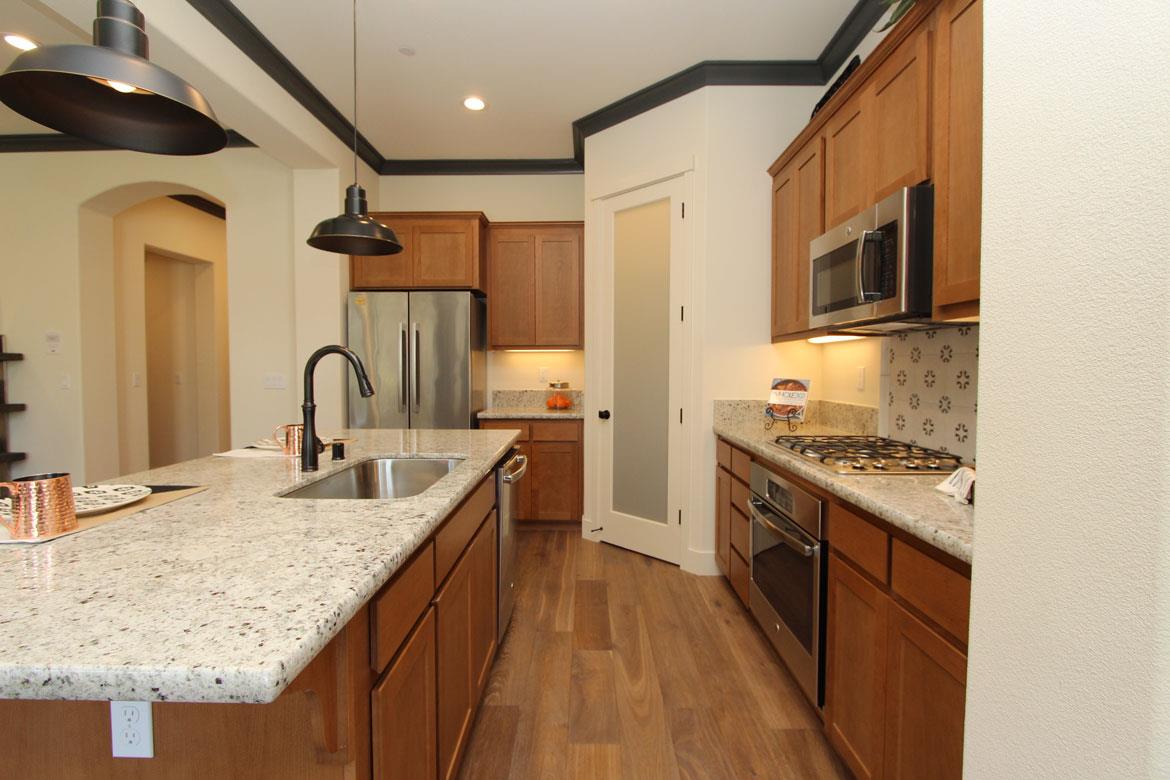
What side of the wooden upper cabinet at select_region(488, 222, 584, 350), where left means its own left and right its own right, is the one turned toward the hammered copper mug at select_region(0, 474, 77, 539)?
front

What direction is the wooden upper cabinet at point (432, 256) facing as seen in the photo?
toward the camera

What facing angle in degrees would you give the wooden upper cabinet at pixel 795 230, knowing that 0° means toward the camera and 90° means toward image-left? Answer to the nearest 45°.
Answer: approximately 90°

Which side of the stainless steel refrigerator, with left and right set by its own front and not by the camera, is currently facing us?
front

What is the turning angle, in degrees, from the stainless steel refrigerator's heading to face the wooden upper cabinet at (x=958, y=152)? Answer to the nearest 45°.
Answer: approximately 45° to its left

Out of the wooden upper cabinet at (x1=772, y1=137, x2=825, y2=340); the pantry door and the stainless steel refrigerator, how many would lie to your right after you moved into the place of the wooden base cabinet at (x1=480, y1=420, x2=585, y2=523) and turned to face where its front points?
1

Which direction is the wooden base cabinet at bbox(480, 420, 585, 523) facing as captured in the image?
toward the camera

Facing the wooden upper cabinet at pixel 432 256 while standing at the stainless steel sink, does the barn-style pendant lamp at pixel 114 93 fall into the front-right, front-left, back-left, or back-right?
back-left

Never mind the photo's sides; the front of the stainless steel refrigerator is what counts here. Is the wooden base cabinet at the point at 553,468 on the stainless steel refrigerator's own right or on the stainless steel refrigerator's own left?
on the stainless steel refrigerator's own left

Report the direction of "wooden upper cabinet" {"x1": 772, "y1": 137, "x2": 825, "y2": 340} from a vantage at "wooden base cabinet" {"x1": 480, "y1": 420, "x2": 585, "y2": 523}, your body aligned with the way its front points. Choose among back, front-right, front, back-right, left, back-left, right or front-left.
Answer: front-left

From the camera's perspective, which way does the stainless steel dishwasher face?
to the viewer's right
